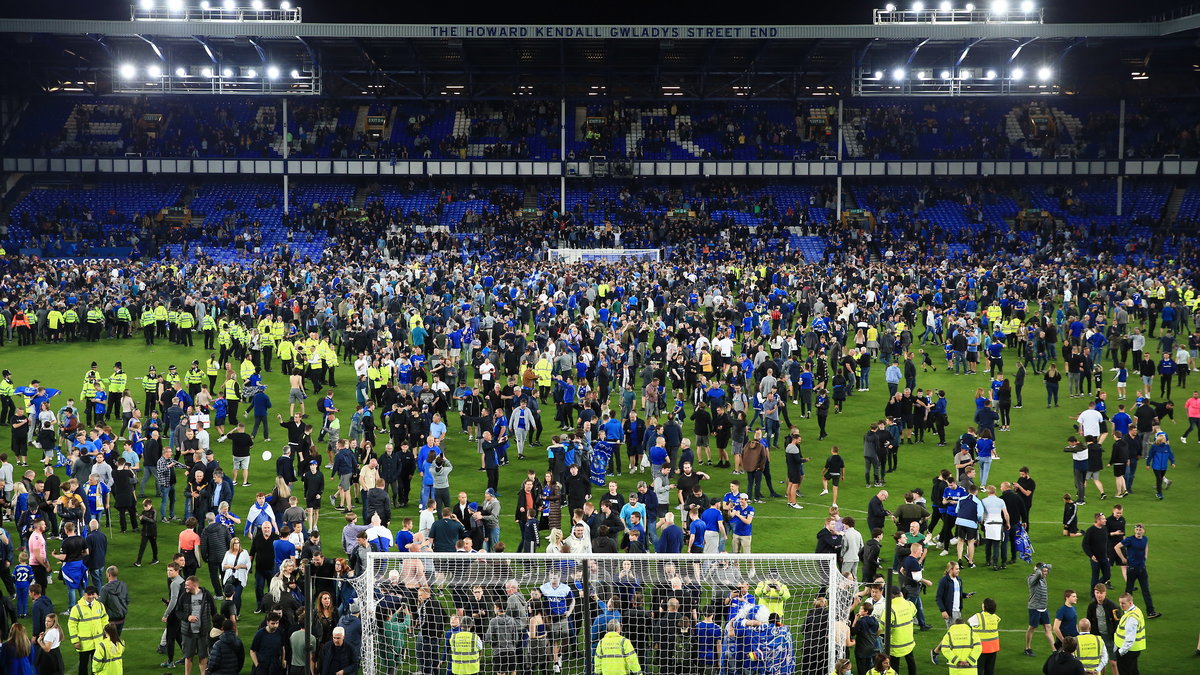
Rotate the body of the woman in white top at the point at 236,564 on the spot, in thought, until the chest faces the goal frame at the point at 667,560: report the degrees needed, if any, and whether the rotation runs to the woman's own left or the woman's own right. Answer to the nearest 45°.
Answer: approximately 45° to the woman's own left

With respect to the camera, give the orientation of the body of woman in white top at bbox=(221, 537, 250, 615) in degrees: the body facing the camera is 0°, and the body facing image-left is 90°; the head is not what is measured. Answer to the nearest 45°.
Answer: approximately 0°

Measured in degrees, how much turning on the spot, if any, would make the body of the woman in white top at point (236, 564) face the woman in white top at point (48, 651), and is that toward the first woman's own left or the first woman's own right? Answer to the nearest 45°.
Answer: approximately 45° to the first woman's own right
